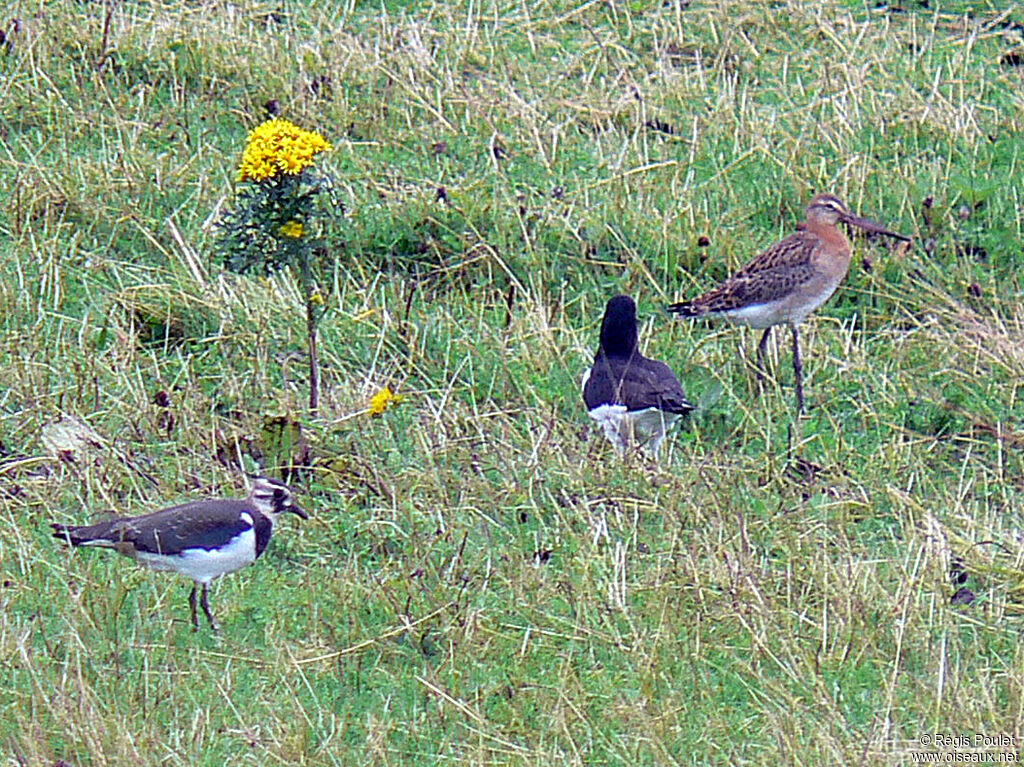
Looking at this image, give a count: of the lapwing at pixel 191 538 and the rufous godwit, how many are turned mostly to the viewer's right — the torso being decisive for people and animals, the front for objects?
2

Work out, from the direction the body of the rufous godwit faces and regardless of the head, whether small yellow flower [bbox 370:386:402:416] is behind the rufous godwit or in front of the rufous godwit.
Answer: behind

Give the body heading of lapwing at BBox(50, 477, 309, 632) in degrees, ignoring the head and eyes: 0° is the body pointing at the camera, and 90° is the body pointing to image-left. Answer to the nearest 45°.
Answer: approximately 270°

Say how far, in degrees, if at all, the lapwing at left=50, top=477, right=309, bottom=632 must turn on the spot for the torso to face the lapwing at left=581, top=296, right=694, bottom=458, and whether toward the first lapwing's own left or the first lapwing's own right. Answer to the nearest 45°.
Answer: approximately 45° to the first lapwing's own left

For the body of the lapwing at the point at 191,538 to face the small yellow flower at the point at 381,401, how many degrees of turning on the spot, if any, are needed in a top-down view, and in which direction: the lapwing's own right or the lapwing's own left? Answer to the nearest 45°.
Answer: approximately 45° to the lapwing's own left

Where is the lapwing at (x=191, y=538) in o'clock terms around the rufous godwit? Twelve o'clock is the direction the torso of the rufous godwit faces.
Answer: The lapwing is roughly at 4 o'clock from the rufous godwit.

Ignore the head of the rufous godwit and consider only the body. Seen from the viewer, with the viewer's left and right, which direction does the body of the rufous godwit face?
facing to the right of the viewer
